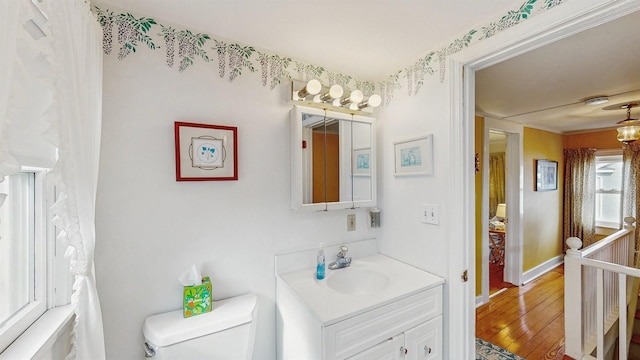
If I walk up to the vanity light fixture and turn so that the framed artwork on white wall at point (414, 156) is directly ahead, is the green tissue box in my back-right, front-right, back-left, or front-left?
back-right

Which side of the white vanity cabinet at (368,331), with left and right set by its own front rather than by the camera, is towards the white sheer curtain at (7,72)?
right

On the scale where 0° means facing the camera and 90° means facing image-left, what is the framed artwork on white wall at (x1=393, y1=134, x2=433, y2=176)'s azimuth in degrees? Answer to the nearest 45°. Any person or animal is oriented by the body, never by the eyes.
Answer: approximately 45°

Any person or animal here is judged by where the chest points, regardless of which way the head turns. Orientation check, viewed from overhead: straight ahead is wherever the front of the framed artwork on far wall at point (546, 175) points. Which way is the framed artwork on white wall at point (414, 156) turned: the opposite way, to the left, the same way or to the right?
to the right

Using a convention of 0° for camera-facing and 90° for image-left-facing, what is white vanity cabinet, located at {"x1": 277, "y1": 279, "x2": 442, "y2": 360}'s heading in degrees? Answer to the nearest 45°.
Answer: approximately 315°

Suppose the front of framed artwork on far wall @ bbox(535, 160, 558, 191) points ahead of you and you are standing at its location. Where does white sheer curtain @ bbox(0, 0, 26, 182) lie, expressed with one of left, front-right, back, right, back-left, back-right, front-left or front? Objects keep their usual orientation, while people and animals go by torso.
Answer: front-right

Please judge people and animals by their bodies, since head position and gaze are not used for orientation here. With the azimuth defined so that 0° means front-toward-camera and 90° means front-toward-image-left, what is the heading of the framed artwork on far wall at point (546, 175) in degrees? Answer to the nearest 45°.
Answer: approximately 315°

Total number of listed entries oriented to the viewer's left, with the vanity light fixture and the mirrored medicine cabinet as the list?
0

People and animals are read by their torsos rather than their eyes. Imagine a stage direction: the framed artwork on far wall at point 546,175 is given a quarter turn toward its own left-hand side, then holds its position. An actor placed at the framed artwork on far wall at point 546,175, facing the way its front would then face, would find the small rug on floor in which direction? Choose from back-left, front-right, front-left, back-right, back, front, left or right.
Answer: back-right
